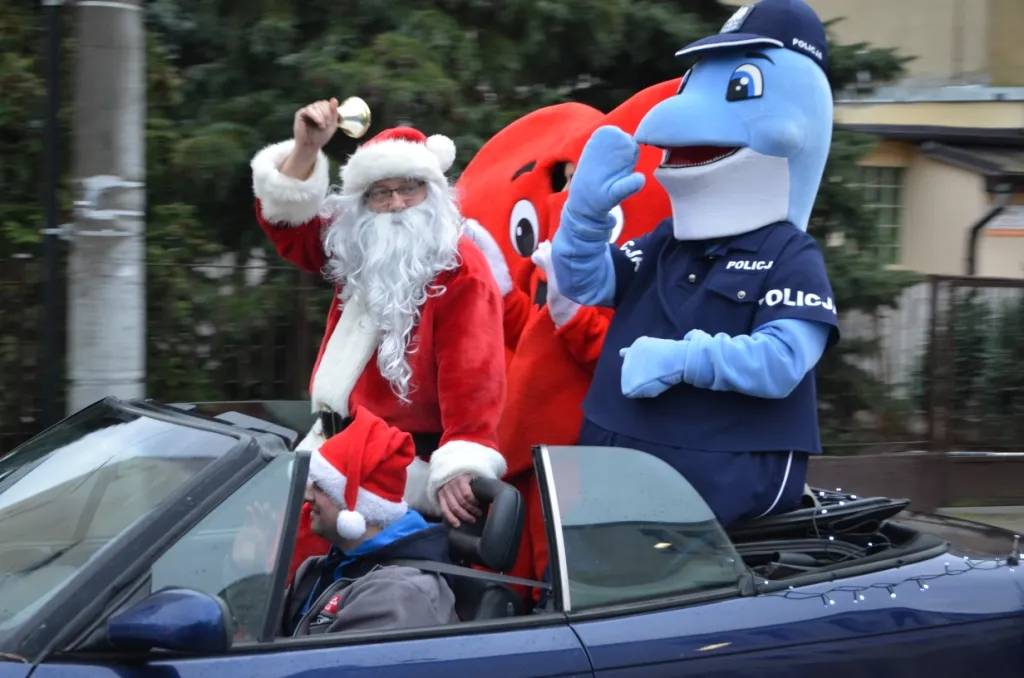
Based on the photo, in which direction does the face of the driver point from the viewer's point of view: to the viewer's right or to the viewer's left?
to the viewer's left

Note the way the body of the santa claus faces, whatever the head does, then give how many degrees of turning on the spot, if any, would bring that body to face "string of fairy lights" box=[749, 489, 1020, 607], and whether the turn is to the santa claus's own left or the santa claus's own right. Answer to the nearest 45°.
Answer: approximately 90° to the santa claus's own left

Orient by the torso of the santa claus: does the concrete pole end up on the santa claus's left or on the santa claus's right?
on the santa claus's right

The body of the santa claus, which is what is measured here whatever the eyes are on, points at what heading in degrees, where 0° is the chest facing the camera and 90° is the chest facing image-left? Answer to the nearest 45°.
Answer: approximately 45°
